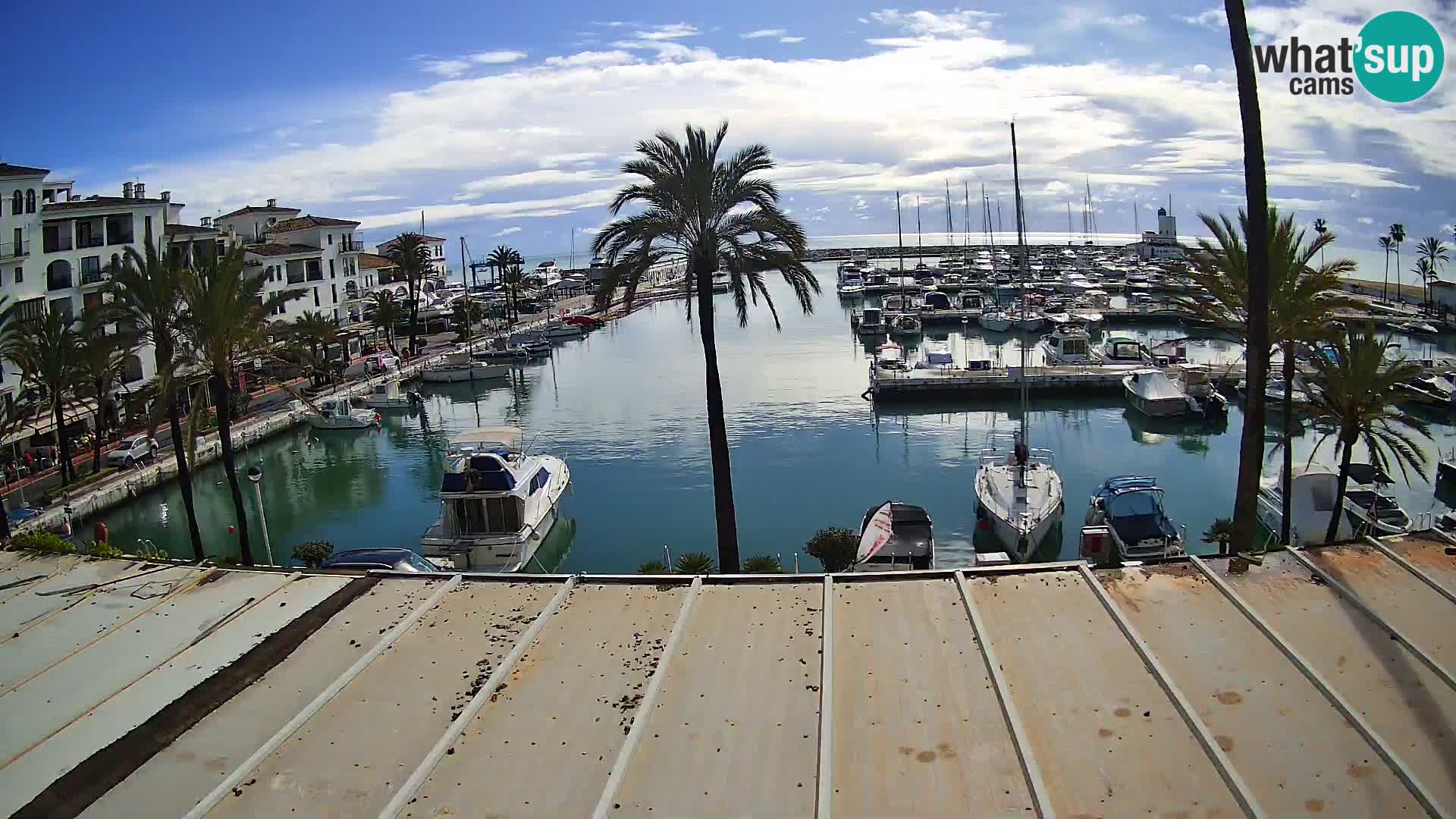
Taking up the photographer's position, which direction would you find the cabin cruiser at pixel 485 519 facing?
facing away from the viewer and to the right of the viewer

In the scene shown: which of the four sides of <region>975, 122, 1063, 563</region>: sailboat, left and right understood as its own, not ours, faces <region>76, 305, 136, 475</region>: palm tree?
right

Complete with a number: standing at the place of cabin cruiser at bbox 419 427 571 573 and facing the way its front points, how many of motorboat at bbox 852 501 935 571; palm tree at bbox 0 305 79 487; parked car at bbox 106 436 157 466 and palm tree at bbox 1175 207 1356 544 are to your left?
2

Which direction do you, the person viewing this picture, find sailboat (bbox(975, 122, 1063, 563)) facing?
facing the viewer
